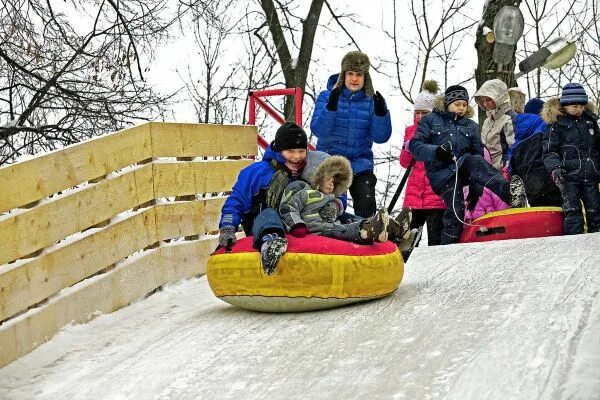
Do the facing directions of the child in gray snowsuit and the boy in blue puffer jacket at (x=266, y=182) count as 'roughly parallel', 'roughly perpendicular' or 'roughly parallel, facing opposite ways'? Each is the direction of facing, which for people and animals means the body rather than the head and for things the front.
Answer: roughly parallel

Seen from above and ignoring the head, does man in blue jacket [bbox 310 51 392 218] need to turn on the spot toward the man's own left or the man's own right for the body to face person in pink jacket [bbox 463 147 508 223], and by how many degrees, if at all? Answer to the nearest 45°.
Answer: approximately 135° to the man's own left

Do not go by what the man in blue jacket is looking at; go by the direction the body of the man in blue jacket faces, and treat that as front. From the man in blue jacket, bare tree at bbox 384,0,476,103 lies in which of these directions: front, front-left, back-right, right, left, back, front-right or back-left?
back

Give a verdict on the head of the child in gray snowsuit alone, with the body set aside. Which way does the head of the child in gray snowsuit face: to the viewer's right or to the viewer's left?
to the viewer's right

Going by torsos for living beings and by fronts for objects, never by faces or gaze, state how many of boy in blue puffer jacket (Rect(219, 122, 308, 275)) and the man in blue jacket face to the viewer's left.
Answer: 0

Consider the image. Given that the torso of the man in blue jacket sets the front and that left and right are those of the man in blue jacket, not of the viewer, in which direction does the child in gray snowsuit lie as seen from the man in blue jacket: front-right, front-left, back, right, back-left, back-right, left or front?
front

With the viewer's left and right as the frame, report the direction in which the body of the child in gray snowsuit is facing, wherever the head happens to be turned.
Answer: facing the viewer and to the right of the viewer

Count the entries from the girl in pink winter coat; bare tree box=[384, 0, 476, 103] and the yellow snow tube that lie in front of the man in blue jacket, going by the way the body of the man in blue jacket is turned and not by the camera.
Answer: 1

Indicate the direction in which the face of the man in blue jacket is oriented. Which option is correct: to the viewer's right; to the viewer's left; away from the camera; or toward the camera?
toward the camera

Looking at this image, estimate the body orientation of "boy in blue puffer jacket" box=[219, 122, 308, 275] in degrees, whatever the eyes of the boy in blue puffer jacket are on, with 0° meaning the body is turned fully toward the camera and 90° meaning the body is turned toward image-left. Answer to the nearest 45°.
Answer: approximately 315°

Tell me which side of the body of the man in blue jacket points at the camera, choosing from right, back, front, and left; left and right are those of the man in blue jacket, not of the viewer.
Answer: front

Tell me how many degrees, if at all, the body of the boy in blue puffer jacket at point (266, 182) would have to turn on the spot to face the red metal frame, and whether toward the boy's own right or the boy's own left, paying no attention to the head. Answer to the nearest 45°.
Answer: approximately 135° to the boy's own left

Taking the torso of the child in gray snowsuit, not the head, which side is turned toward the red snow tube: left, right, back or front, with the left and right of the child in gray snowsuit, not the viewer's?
left

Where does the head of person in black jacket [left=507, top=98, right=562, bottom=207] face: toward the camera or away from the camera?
away from the camera

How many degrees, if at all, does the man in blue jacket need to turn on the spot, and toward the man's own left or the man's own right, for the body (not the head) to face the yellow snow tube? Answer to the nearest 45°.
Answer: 0° — they already face it
